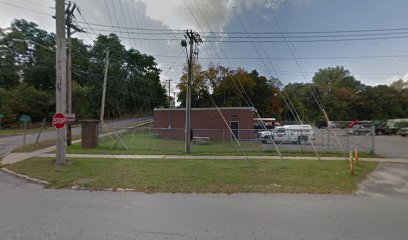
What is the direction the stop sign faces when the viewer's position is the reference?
facing the viewer

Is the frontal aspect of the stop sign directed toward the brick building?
no

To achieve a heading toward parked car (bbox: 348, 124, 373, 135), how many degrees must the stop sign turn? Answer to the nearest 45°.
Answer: approximately 90° to its left

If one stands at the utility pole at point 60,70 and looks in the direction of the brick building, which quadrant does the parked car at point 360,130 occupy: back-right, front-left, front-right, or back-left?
front-right

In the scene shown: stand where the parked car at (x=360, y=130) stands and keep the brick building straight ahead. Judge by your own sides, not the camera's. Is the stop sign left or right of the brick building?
left

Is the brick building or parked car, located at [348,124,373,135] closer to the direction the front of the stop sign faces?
the parked car
